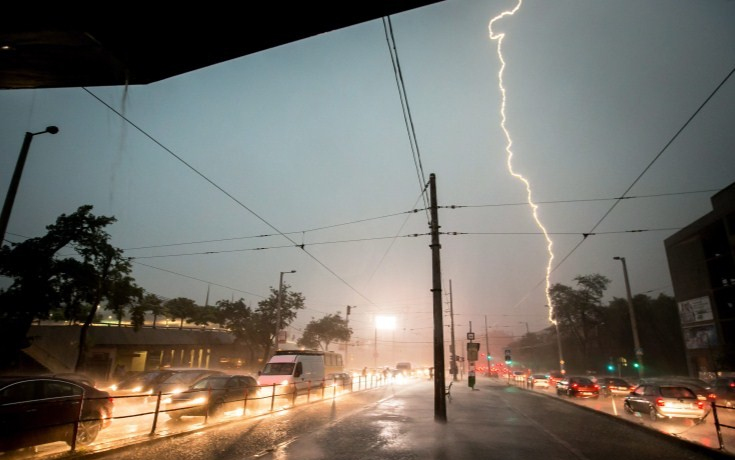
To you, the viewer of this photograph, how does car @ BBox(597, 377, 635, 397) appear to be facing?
facing away from the viewer and to the left of the viewer

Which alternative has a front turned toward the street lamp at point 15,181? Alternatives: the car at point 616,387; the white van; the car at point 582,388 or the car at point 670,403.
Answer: the white van

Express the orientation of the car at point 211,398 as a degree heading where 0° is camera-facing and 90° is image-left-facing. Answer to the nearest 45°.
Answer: approximately 45°

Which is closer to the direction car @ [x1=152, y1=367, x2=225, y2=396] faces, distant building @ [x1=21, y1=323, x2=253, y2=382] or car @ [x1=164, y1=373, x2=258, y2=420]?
the car

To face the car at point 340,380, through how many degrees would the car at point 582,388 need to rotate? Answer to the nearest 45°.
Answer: approximately 45° to its left

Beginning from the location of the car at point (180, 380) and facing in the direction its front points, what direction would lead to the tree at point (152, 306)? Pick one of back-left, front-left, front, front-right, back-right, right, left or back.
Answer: back-right

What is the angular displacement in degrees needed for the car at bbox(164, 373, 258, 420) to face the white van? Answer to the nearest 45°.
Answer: approximately 180°

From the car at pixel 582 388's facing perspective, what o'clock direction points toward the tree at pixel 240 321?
The tree is roughly at 9 o'clock from the car.

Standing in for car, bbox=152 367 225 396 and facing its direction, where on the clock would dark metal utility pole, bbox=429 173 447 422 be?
The dark metal utility pole is roughly at 9 o'clock from the car.

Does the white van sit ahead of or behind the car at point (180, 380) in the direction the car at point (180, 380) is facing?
behind
